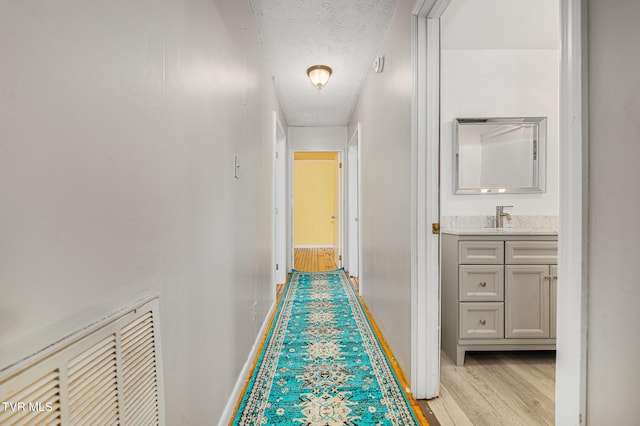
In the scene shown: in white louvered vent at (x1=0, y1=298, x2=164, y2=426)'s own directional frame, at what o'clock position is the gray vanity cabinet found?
The gray vanity cabinet is roughly at 10 o'clock from the white louvered vent.

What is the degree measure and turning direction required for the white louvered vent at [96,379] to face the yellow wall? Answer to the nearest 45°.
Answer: approximately 90° to its left

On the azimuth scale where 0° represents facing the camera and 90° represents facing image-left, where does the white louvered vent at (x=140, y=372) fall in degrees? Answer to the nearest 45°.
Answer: approximately 315°

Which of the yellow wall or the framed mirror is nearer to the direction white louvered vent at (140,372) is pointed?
the framed mirror

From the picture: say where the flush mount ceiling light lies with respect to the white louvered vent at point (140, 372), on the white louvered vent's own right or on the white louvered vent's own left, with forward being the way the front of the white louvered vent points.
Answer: on the white louvered vent's own left

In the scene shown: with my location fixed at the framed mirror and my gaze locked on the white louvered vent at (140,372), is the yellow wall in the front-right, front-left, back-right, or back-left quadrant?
back-right
